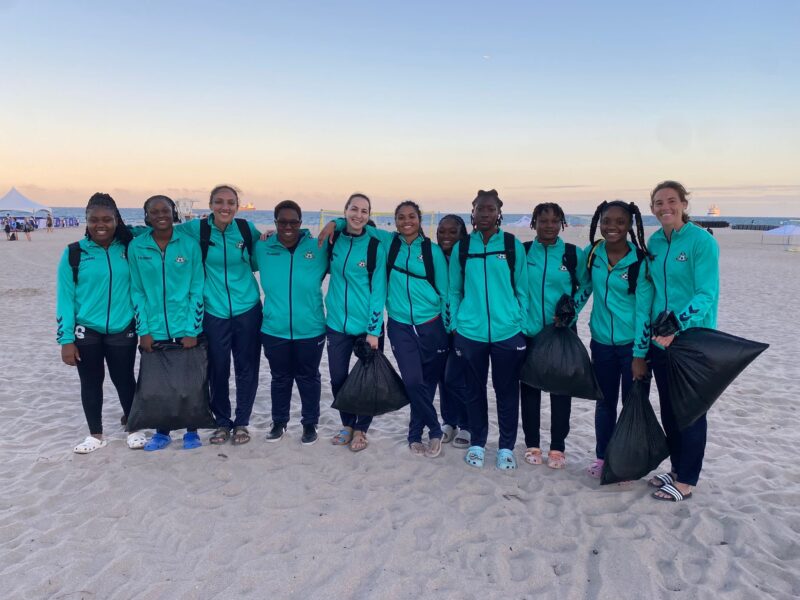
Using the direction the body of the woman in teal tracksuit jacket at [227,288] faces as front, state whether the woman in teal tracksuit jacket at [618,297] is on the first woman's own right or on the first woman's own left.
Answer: on the first woman's own left

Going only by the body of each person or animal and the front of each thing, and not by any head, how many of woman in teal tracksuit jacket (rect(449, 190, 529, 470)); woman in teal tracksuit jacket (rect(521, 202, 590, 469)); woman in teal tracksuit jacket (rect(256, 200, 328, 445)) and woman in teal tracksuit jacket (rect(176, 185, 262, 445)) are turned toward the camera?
4

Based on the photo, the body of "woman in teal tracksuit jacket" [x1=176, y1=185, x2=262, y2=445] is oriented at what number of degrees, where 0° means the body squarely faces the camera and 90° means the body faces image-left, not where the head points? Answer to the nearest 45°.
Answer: approximately 0°

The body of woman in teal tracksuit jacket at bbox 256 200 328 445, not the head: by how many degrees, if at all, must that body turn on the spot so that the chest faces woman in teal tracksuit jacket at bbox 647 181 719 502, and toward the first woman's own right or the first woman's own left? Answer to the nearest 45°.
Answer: approximately 45° to the first woman's own left

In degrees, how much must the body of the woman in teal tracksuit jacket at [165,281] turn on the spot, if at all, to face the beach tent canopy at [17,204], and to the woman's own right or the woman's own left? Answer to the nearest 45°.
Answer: approximately 180°

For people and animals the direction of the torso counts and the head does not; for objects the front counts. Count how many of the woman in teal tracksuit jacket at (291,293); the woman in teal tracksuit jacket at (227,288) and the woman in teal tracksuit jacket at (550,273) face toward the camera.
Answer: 3

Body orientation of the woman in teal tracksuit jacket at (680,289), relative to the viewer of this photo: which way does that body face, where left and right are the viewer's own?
facing the viewer and to the left of the viewer

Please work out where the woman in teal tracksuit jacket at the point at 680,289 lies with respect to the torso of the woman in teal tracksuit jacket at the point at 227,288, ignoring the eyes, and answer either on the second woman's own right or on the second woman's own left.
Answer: on the second woman's own left

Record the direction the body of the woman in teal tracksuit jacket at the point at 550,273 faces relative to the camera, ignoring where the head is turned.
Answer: toward the camera

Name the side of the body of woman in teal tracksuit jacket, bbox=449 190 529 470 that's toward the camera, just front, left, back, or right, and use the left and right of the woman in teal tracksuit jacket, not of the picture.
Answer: front

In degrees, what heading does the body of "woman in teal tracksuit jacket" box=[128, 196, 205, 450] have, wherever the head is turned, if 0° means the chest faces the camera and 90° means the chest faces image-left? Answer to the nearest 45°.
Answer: approximately 0°
